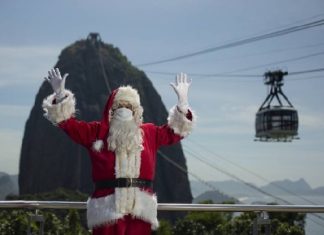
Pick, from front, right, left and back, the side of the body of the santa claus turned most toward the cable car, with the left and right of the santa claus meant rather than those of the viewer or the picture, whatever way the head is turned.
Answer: back

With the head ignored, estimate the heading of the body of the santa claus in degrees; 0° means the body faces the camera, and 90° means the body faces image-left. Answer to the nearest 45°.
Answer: approximately 0°
